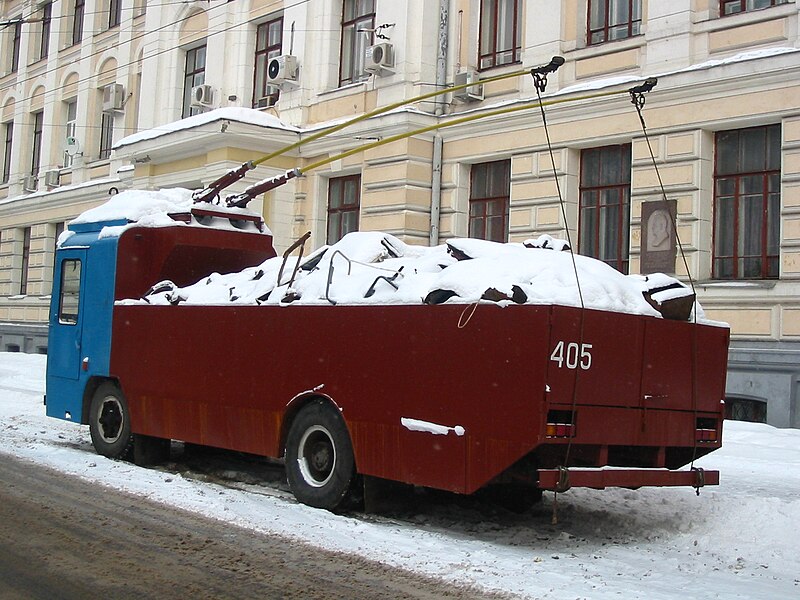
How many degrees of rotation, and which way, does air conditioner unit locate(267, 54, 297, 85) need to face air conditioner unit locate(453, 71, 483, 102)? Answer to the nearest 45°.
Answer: approximately 90° to its left

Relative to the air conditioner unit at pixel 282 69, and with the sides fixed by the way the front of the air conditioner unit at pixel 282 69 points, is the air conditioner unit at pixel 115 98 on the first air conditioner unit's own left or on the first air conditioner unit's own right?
on the first air conditioner unit's own right

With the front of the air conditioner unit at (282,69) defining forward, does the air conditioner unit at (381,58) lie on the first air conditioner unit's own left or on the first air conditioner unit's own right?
on the first air conditioner unit's own left

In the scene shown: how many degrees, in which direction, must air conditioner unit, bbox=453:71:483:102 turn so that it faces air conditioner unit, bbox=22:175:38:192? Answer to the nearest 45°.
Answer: approximately 90° to its right

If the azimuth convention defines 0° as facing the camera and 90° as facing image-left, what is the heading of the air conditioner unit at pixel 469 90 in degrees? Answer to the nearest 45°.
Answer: approximately 45°

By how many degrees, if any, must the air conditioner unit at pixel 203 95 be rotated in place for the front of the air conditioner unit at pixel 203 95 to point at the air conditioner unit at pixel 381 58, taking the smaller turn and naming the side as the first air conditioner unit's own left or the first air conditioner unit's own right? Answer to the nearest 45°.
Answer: approximately 90° to the first air conditioner unit's own left

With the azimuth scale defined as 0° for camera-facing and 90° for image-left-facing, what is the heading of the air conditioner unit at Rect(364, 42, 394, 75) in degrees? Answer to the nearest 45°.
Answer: approximately 45°

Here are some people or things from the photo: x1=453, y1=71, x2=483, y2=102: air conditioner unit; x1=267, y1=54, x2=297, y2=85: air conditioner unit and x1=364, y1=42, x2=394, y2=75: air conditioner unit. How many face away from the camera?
0

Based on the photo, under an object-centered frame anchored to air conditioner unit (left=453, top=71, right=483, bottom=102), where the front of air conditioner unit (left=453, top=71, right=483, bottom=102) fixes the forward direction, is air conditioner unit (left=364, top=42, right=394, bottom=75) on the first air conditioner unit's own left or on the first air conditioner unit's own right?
on the first air conditioner unit's own right

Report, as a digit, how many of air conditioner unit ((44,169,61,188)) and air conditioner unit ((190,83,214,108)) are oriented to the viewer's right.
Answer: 0

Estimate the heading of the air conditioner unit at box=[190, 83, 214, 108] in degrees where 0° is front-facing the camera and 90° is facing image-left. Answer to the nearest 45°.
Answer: approximately 45°

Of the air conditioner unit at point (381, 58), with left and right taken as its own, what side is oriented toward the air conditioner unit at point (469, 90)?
left

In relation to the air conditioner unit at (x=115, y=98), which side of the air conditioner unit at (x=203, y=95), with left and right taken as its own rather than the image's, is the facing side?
right
